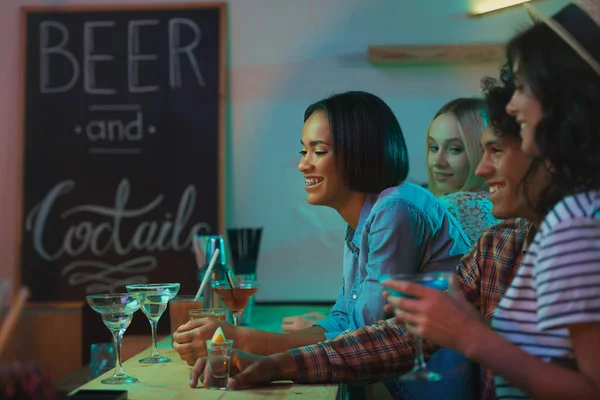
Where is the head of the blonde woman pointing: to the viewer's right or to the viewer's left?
to the viewer's left

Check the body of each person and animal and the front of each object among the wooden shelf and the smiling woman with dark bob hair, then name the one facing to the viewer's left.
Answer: the smiling woman with dark bob hair

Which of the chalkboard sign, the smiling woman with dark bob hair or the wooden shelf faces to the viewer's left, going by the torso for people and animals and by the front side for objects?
the smiling woman with dark bob hair

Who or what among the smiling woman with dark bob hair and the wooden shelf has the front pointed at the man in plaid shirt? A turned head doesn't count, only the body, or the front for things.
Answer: the wooden shelf

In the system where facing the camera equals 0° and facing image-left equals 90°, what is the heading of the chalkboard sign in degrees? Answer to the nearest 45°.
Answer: approximately 0°

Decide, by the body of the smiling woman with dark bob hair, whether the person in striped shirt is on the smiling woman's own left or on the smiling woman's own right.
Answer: on the smiling woman's own left

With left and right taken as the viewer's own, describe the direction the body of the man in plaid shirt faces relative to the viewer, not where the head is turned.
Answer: facing to the left of the viewer

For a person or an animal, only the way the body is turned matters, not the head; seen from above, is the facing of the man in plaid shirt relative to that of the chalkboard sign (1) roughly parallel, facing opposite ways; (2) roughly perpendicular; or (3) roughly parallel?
roughly perpendicular

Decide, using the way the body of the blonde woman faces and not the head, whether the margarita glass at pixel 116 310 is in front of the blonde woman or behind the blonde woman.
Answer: in front

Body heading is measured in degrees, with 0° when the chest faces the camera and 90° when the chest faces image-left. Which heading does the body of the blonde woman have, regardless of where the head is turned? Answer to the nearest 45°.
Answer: approximately 45°

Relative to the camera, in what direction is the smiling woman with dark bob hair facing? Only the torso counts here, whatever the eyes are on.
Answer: to the viewer's left

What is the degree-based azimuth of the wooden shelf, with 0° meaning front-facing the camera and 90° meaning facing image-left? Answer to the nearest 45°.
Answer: approximately 0°

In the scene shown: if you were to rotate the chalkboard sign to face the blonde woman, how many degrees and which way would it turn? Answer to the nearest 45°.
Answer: approximately 45° to its left
